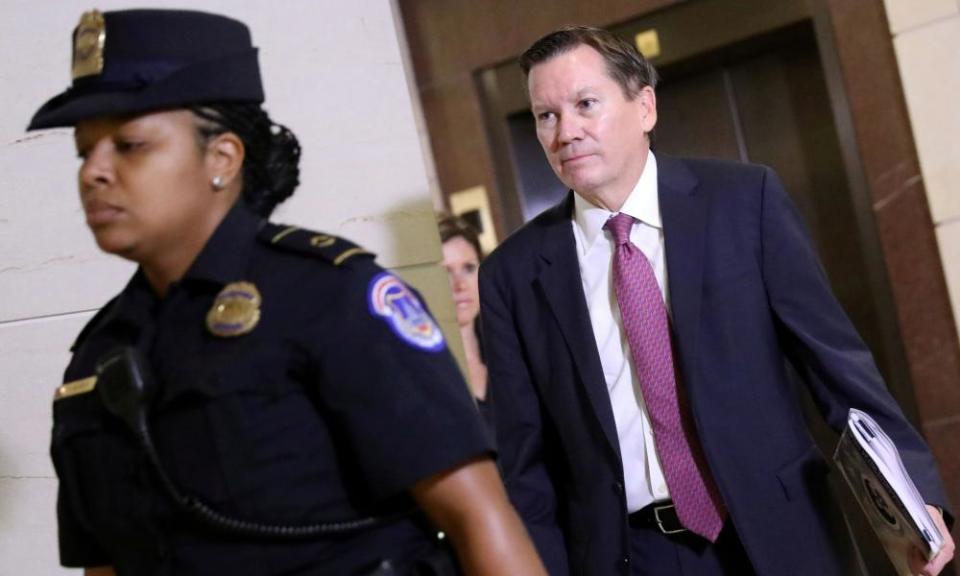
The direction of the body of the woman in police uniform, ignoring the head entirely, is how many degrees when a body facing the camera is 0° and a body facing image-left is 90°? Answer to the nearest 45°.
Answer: approximately 45°

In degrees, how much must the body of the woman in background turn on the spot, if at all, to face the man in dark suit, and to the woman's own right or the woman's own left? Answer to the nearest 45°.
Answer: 0° — they already face them

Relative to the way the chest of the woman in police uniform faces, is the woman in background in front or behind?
behind

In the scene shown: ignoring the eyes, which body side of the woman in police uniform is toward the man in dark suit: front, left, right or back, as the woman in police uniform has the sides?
back
